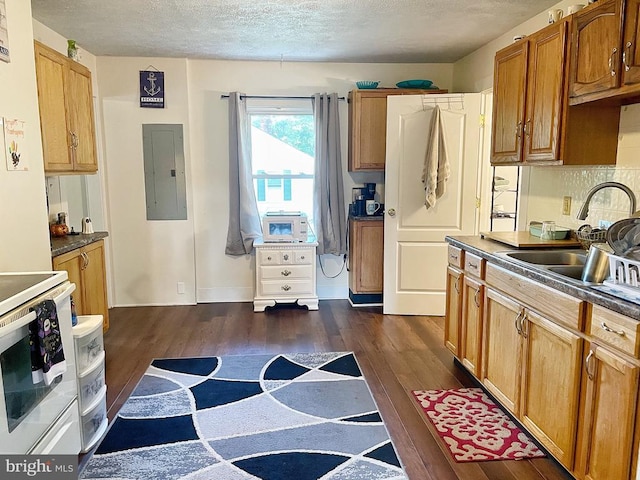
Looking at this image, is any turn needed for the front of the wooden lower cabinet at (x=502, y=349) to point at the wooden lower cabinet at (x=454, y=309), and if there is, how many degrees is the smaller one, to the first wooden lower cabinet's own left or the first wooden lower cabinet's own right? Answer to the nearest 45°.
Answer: approximately 90° to the first wooden lower cabinet's own right

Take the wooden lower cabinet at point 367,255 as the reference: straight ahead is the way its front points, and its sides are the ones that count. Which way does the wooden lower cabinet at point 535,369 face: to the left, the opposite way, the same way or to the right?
to the right

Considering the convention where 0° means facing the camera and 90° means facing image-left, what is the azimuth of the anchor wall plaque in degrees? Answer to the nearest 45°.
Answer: approximately 0°

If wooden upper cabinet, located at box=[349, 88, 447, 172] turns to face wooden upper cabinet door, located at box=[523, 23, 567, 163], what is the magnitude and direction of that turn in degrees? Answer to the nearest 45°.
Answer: approximately 45° to its left

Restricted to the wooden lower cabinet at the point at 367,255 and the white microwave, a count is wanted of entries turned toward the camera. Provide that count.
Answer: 2

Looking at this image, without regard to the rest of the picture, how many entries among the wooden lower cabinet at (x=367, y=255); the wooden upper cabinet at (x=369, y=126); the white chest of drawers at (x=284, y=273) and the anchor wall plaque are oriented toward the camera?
4

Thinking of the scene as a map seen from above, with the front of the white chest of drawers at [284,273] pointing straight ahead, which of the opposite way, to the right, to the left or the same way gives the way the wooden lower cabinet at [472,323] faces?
to the right

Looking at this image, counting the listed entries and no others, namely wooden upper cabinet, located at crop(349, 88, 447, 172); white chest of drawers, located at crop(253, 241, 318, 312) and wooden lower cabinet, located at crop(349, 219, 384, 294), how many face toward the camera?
3

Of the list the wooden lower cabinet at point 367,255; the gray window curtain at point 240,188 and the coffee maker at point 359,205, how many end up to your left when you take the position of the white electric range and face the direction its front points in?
3

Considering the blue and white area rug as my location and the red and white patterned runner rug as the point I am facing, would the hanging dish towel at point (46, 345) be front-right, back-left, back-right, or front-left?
back-right

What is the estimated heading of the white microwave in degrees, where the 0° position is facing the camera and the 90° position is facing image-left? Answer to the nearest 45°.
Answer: approximately 0°

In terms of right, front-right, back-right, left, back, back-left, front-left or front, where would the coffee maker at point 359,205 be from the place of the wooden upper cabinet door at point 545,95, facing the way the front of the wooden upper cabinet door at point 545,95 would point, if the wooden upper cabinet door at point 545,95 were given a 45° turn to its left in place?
back-right

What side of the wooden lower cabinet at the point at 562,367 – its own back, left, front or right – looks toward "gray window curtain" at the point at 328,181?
right

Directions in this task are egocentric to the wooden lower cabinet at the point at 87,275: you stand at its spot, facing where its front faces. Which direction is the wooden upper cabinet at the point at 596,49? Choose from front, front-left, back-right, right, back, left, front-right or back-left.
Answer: front

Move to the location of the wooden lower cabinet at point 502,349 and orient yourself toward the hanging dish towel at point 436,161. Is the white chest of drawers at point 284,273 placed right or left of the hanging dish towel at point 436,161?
left

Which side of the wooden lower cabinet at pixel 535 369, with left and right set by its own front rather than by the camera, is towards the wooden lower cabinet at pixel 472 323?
right

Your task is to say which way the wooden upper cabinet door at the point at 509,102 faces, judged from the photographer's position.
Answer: facing the viewer and to the left of the viewer

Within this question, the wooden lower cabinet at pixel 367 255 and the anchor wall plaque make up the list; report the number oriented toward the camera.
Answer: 2

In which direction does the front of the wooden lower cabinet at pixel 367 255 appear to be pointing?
toward the camera

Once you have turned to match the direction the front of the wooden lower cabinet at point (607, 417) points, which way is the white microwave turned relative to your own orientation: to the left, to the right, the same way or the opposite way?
to the left
